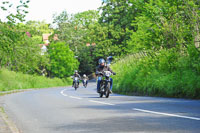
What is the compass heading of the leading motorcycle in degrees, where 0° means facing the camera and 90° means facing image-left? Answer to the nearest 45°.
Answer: approximately 0°
